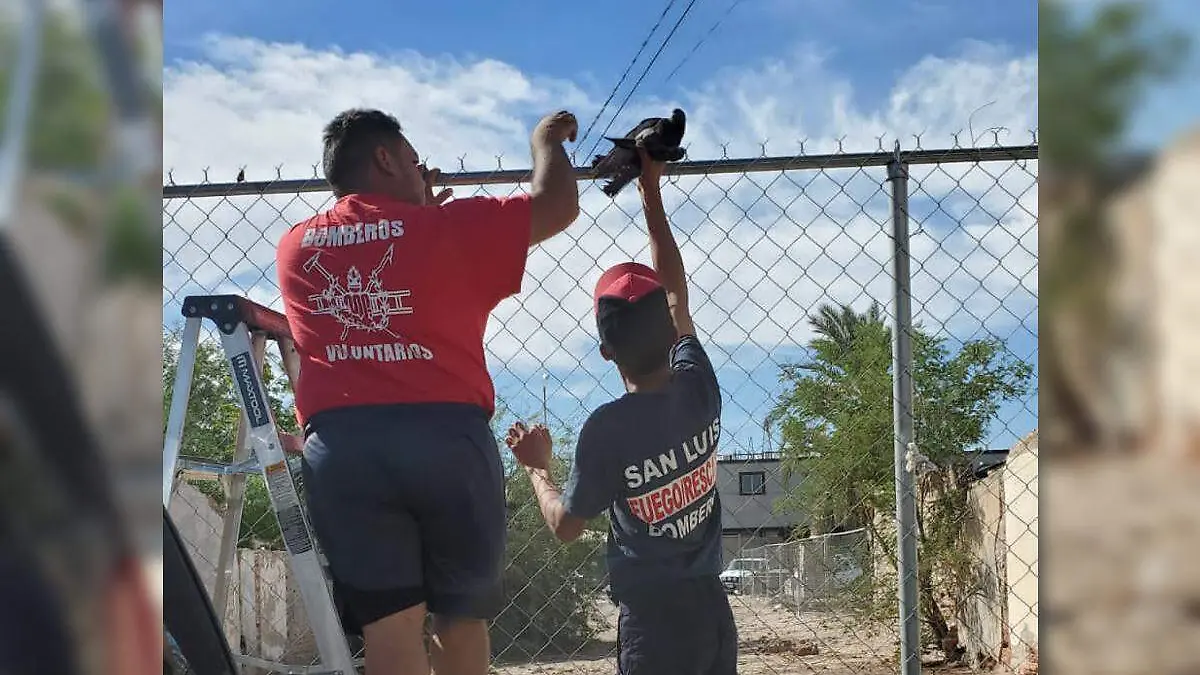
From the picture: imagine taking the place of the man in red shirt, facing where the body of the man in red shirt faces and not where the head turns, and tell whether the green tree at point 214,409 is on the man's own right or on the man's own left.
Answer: on the man's own left

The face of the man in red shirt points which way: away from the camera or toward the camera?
away from the camera

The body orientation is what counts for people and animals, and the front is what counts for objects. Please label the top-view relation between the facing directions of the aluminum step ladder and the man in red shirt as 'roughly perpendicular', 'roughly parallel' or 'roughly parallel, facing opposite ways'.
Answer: roughly perpendicular

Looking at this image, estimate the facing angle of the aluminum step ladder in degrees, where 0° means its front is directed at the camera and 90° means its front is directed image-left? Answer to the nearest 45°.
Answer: approximately 315°

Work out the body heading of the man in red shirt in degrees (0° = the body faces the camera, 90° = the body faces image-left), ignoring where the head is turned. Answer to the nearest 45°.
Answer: approximately 225°
